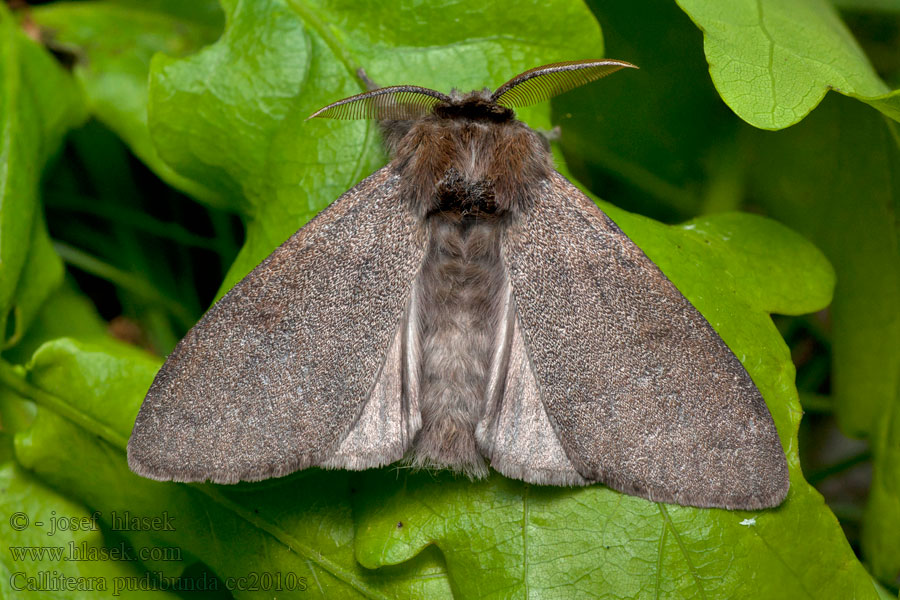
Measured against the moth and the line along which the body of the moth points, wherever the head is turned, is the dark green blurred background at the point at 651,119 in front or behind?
in front

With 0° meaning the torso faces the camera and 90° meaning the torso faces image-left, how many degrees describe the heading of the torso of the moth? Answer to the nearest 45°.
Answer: approximately 180°

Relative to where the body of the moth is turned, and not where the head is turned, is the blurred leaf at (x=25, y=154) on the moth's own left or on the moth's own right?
on the moth's own left
